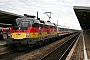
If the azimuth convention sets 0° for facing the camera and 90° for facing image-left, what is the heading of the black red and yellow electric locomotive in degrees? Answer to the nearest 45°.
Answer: approximately 45°
